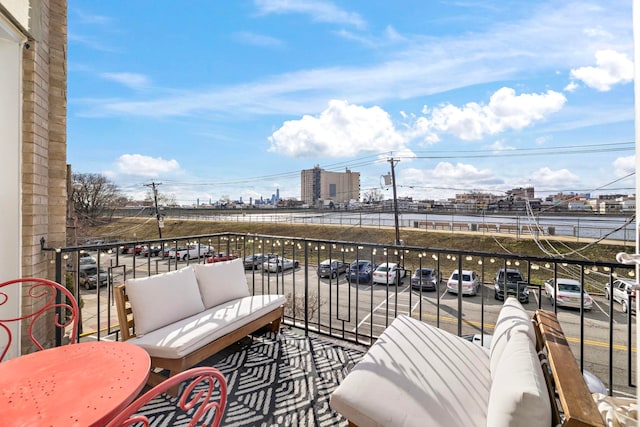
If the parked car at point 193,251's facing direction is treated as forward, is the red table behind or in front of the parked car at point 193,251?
behind
